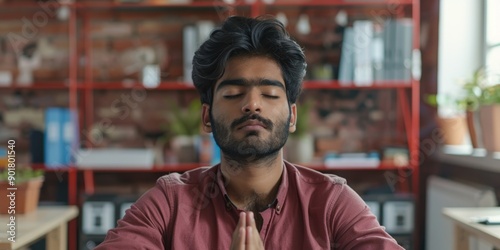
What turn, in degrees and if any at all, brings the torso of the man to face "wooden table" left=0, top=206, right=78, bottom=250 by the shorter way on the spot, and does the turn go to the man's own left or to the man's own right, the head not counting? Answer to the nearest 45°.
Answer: approximately 135° to the man's own right

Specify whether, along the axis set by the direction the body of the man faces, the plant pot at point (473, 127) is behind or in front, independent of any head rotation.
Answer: behind

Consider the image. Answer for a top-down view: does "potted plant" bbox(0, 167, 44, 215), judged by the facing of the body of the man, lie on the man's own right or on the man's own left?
on the man's own right

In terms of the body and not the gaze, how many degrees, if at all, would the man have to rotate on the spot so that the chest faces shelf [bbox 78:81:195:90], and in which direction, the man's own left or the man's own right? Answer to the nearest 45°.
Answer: approximately 180°

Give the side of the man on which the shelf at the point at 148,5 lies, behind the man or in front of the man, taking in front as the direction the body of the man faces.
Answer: behind

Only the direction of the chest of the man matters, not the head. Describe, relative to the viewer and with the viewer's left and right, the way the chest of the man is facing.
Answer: facing the viewer

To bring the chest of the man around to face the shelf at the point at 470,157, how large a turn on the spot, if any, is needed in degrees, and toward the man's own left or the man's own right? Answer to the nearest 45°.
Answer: approximately 135° to the man's own left

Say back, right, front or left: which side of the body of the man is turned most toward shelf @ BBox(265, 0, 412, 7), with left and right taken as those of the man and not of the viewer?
back

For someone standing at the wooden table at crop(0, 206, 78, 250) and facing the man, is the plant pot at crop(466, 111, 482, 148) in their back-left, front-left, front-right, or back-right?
front-left

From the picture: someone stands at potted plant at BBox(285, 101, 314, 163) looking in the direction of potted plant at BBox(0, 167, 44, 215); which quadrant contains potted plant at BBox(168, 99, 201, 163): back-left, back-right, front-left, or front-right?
front-right

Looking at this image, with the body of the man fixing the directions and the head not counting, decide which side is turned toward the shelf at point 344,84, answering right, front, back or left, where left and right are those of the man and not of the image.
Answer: back

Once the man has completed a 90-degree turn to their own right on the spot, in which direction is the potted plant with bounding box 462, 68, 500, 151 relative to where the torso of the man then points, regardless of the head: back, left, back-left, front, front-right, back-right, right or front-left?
back-right

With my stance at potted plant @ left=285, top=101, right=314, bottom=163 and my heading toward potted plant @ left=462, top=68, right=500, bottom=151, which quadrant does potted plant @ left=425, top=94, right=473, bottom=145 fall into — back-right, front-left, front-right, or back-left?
front-left
